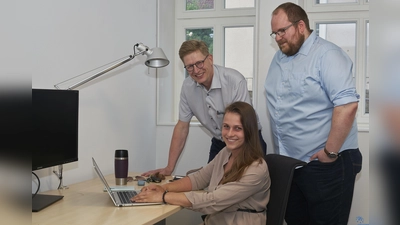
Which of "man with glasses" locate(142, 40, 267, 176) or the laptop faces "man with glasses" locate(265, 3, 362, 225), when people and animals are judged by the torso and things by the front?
the laptop

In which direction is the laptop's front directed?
to the viewer's right

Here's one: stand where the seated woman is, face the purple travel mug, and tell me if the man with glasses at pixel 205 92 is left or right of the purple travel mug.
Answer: right

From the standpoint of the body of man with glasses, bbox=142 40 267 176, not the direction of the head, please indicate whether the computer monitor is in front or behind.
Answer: in front
